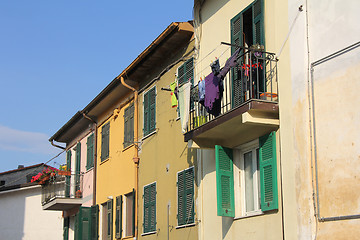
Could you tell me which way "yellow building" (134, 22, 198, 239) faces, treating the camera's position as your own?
facing the viewer and to the left of the viewer

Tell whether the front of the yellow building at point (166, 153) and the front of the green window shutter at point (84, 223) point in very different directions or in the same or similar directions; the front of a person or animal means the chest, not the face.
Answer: same or similar directions

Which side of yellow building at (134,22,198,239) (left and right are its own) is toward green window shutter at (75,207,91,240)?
right

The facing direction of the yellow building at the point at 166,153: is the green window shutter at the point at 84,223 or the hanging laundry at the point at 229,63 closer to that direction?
the hanging laundry

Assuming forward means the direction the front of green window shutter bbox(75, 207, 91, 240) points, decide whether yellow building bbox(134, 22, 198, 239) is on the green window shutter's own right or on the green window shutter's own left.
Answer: on the green window shutter's own left

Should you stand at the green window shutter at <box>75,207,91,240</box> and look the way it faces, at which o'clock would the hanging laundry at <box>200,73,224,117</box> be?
The hanging laundry is roughly at 10 o'clock from the green window shutter.

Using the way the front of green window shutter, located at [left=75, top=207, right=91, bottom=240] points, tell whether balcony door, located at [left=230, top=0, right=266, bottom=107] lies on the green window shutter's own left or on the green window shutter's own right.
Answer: on the green window shutter's own left

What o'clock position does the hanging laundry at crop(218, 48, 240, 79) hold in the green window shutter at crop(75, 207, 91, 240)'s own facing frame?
The hanging laundry is roughly at 10 o'clock from the green window shutter.

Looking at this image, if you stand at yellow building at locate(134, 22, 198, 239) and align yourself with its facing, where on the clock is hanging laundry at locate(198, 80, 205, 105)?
The hanging laundry is roughly at 10 o'clock from the yellow building.

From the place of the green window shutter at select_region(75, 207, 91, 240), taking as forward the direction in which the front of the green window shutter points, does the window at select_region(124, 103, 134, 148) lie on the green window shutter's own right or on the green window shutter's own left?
on the green window shutter's own left

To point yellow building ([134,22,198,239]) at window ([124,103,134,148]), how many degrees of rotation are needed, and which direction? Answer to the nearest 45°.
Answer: approximately 135° to its right

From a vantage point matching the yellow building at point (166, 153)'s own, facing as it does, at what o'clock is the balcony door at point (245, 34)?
The balcony door is roughly at 10 o'clock from the yellow building.

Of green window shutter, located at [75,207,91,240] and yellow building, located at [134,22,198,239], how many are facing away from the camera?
0
